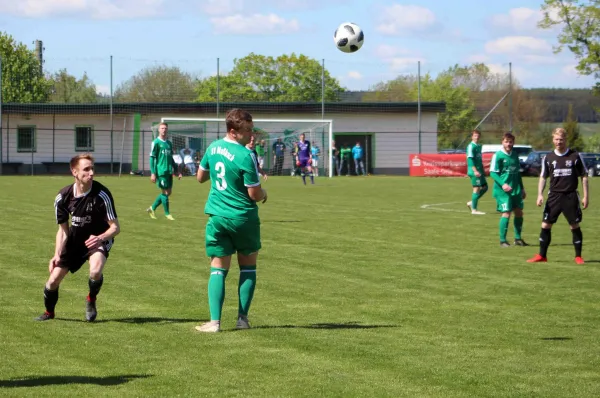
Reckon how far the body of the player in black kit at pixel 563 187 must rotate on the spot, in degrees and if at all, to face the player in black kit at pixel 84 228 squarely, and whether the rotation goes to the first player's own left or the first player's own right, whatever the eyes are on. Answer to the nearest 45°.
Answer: approximately 45° to the first player's own right

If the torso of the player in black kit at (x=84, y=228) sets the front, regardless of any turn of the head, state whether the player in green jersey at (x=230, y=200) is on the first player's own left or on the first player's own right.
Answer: on the first player's own left

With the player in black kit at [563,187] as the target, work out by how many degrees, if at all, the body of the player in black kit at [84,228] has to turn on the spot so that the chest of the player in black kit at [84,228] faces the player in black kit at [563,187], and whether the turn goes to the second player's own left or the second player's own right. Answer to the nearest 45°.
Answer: approximately 135° to the second player's own left

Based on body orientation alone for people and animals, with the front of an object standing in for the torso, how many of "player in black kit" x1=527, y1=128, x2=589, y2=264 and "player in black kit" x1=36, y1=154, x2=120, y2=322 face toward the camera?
2
